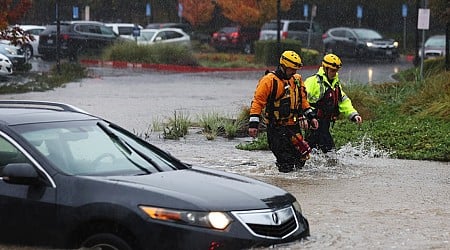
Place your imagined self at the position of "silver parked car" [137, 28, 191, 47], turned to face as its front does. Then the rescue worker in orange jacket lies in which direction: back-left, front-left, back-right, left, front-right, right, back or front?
front-left

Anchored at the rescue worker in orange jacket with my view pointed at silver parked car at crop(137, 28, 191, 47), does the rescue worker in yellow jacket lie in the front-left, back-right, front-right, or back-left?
front-right

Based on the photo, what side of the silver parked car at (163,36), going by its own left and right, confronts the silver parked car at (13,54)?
front

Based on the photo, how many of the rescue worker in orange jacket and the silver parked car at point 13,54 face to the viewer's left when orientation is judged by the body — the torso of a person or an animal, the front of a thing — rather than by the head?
0

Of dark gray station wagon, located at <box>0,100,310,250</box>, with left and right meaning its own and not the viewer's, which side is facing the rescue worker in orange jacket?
left

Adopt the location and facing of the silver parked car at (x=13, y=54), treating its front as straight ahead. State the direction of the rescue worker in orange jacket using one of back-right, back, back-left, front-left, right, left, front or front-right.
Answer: front-right

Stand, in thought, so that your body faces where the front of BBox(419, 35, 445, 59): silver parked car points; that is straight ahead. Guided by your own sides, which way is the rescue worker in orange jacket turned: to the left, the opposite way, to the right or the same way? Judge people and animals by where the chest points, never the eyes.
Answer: to the left

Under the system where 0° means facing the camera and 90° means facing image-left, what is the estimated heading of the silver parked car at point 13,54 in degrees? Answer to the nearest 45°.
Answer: approximately 315°

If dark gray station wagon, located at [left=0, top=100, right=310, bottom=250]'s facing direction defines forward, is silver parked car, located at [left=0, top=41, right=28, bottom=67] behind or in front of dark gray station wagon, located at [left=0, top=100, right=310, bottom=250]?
behind
